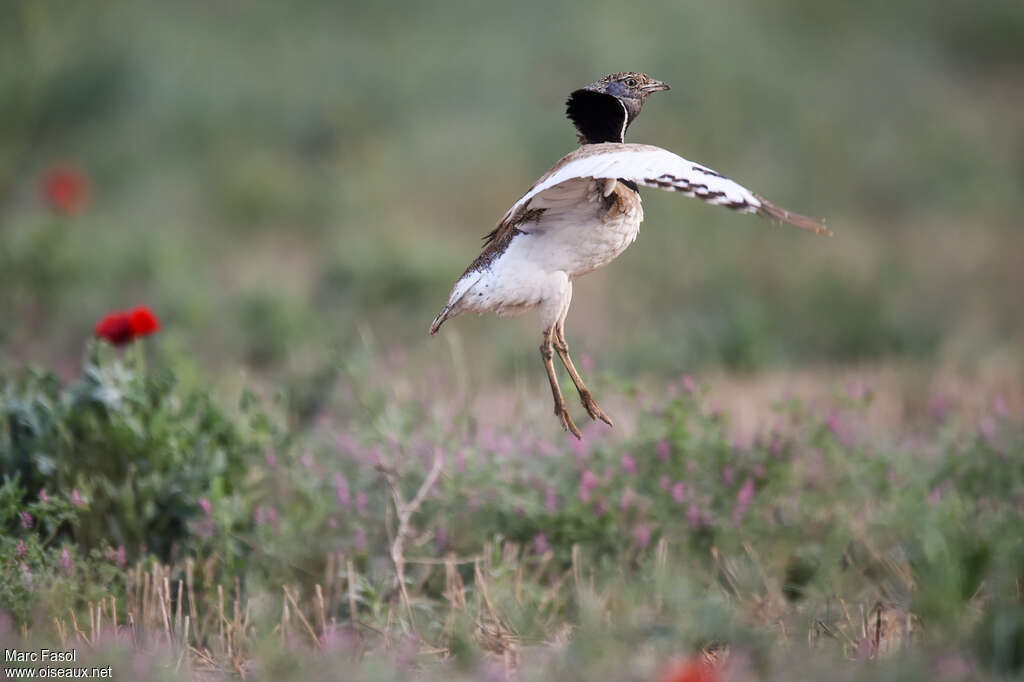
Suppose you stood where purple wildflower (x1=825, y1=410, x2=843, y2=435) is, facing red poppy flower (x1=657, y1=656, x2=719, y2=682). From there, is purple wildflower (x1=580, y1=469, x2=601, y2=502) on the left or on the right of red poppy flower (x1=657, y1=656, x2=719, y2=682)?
right

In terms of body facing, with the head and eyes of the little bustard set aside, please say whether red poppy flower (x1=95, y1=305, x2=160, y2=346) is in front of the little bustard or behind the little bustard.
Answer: behind

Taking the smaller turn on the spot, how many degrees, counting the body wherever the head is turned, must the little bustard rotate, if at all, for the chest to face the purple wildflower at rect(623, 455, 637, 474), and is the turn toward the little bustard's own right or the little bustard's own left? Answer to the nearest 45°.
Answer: approximately 90° to the little bustard's own left

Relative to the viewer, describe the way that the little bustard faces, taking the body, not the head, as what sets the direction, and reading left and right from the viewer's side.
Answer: facing to the right of the viewer

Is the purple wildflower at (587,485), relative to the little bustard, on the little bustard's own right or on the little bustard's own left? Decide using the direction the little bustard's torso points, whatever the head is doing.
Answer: on the little bustard's own left

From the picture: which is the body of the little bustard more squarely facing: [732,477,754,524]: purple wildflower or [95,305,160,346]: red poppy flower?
the purple wildflower

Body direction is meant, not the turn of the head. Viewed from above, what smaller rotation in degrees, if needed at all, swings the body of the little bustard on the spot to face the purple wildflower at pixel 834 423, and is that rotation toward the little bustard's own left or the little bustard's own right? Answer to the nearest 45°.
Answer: approximately 45° to the little bustard's own left
